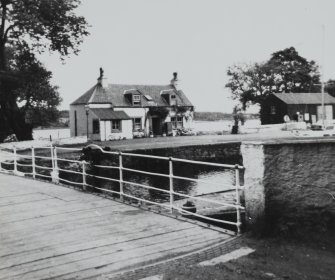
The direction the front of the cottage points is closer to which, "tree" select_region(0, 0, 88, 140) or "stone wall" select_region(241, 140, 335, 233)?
the stone wall

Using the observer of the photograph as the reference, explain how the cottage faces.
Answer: facing the viewer and to the right of the viewer

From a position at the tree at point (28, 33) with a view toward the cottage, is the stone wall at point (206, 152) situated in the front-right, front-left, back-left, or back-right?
front-right

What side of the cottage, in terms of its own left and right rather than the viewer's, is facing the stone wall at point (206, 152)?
front

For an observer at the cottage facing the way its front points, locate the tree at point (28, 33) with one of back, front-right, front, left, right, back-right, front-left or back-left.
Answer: right

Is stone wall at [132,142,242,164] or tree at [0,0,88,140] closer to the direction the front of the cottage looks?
the stone wall

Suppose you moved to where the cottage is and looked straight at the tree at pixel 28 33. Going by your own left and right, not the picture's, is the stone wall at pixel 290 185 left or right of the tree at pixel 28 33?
left

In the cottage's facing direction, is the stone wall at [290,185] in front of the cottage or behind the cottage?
in front

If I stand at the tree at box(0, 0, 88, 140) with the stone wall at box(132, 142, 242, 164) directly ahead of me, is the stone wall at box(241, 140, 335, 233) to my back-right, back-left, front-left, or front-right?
front-right
